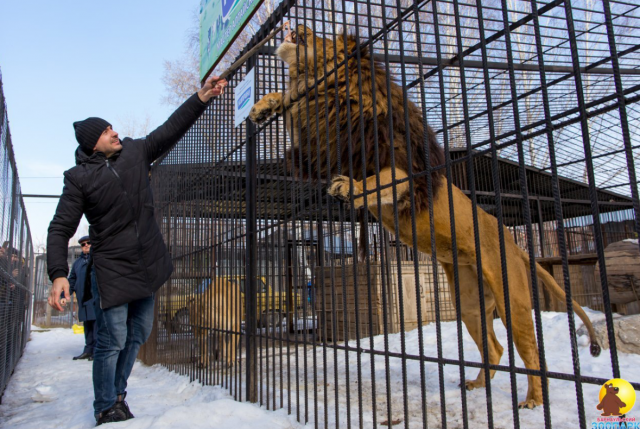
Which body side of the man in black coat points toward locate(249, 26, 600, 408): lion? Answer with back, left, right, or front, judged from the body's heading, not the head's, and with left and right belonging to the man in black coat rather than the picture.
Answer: front

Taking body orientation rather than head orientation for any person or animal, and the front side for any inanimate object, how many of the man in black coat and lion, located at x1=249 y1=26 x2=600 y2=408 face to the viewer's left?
1

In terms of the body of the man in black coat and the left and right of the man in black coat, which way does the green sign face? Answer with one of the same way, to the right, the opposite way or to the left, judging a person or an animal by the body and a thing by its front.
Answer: to the right

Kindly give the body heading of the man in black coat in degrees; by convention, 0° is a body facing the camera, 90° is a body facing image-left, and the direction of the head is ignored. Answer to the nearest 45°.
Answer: approximately 315°

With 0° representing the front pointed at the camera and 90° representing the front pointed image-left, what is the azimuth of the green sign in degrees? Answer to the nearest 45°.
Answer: approximately 45°

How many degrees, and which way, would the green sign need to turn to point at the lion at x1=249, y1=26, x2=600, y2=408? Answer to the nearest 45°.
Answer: approximately 90° to its left

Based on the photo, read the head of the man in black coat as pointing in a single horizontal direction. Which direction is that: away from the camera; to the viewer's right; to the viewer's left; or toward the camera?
to the viewer's right

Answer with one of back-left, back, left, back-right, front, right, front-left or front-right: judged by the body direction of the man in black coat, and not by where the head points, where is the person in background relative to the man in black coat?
back-left

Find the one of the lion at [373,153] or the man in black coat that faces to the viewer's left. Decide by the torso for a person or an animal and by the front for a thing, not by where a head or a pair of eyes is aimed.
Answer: the lion

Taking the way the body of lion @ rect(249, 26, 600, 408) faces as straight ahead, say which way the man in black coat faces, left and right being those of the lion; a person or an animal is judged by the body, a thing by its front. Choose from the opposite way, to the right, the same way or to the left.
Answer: the opposite way

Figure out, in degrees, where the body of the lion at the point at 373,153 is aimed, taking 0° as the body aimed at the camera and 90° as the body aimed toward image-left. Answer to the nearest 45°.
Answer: approximately 90°
